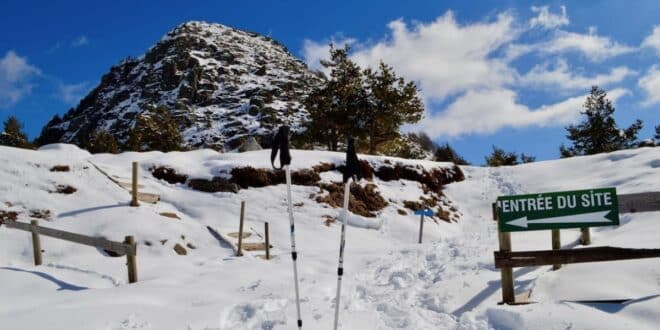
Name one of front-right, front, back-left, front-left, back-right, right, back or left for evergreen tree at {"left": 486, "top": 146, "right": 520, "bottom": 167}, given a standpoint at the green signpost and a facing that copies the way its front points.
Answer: back

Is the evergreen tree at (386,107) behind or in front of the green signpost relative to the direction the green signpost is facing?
behind

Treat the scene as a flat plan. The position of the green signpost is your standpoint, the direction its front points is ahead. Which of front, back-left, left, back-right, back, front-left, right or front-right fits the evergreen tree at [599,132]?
back

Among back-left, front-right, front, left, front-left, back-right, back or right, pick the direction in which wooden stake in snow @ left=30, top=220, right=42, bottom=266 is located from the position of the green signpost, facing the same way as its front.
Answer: right

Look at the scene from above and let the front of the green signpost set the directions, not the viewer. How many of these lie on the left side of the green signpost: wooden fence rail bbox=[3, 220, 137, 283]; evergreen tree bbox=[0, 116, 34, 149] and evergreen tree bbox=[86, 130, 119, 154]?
0

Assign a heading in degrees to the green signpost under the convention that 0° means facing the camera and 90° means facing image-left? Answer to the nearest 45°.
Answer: approximately 0°

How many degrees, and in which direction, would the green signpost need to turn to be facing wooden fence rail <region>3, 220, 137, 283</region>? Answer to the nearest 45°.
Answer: approximately 90° to its right
